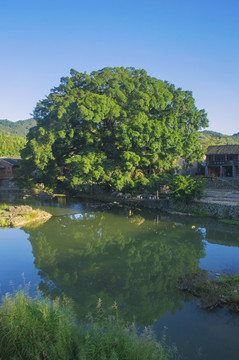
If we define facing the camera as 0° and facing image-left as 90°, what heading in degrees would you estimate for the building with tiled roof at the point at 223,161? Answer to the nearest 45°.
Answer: approximately 0°

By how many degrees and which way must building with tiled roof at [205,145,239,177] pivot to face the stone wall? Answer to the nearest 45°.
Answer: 0° — it already faces it

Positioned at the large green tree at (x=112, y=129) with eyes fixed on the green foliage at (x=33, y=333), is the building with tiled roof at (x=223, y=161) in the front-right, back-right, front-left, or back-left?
back-left

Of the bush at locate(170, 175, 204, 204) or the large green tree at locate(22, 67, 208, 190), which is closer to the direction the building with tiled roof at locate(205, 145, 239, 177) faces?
the bush
